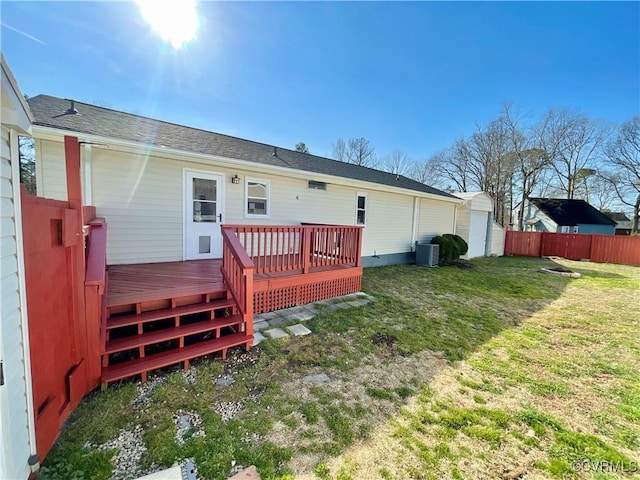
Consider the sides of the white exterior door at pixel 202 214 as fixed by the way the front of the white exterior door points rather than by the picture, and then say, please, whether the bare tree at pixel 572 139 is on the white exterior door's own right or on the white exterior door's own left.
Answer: on the white exterior door's own left

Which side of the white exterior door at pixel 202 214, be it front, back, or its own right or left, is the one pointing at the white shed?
left

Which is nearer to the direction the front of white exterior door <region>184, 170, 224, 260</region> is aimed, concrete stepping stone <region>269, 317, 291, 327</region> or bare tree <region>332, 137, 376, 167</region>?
the concrete stepping stone

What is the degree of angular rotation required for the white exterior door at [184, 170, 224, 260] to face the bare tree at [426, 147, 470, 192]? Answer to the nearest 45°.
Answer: approximately 135° to its left

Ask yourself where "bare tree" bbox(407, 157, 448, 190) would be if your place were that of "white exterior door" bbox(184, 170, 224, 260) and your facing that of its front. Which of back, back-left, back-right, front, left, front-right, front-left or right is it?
back-left

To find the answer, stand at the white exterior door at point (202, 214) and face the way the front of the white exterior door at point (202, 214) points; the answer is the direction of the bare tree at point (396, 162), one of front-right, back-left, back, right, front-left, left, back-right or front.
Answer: back-left

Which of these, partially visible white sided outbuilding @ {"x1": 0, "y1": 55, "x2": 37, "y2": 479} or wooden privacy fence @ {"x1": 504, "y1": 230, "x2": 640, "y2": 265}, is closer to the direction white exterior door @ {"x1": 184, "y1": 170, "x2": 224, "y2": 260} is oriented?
the partially visible white sided outbuilding

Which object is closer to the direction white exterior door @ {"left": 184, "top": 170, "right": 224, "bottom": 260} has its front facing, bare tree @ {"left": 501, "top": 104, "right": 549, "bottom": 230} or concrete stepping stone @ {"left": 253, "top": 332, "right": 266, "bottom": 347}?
the concrete stepping stone

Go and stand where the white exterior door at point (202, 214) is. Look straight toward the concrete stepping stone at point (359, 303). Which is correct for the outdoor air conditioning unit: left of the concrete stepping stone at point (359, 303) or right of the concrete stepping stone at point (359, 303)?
left

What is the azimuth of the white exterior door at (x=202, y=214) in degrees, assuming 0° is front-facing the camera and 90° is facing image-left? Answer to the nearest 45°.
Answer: approximately 0°

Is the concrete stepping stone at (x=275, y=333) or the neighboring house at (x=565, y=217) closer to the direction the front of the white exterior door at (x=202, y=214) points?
the concrete stepping stone

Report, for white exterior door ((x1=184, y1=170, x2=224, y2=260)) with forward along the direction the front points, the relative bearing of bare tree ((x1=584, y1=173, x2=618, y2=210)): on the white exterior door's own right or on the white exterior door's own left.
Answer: on the white exterior door's own left

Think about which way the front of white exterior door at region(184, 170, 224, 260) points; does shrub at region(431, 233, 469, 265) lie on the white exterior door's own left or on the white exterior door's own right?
on the white exterior door's own left
